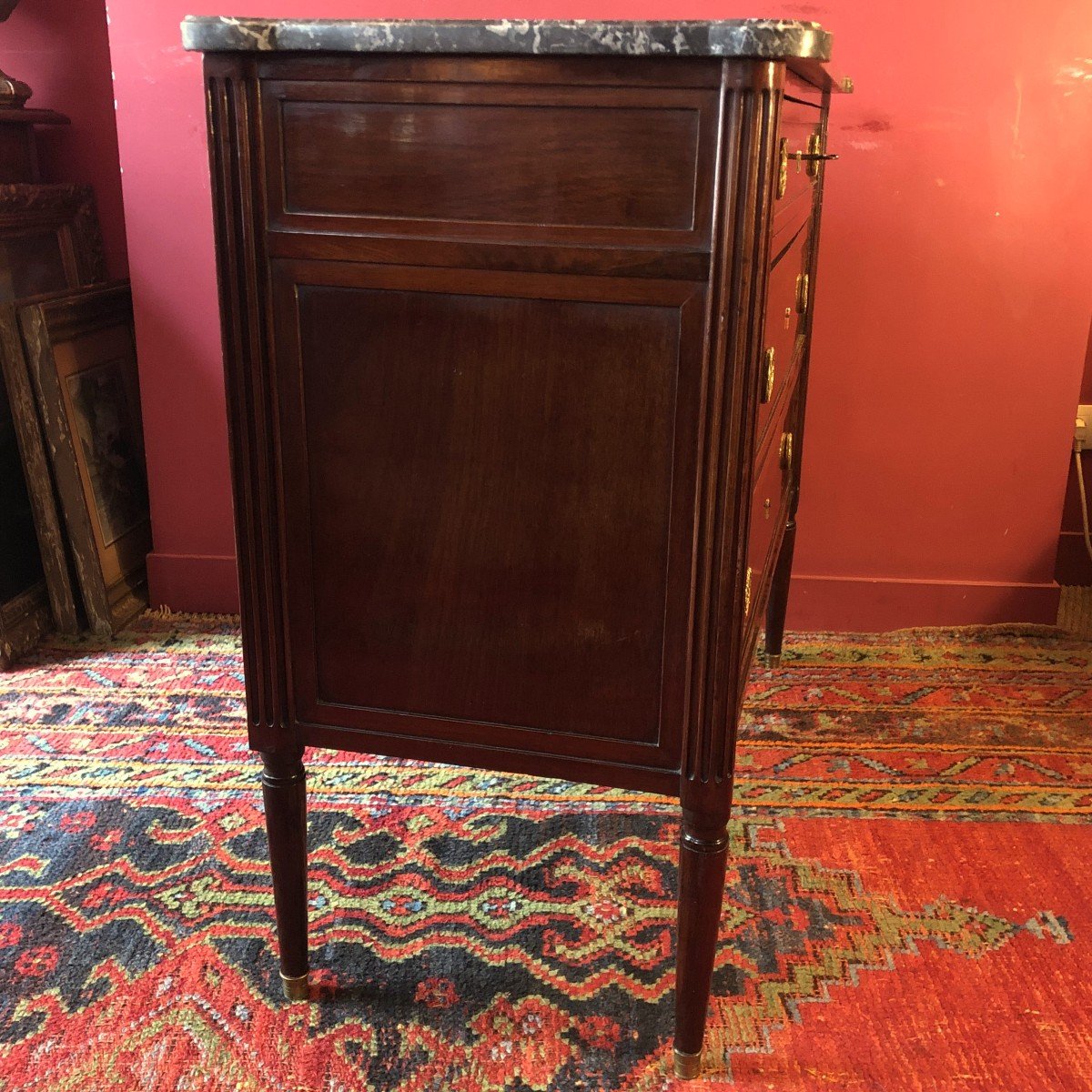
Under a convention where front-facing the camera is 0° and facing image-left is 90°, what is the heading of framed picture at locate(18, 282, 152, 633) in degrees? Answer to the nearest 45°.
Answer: approximately 315°

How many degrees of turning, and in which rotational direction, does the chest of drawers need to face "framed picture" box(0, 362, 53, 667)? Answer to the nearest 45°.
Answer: approximately 135° to its left

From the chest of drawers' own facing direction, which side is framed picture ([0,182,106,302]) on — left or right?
on its left

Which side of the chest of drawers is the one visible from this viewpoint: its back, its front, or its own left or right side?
right
